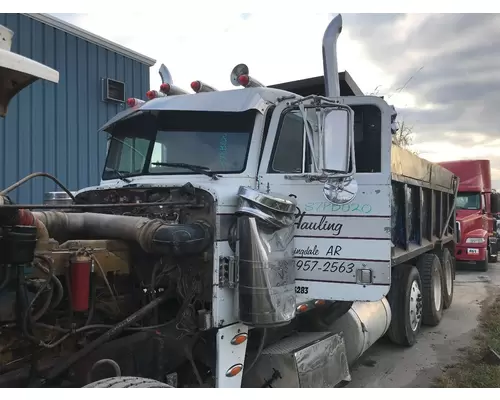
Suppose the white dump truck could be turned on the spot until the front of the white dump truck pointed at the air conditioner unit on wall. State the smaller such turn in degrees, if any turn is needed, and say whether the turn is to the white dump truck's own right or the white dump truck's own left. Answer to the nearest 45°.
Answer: approximately 135° to the white dump truck's own right

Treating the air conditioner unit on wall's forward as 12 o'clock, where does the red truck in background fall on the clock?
The red truck in background is roughly at 10 o'clock from the air conditioner unit on wall.

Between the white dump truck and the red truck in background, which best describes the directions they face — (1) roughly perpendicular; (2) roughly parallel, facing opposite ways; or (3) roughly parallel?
roughly parallel

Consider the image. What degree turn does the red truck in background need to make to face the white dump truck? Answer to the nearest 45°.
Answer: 0° — it already faces it

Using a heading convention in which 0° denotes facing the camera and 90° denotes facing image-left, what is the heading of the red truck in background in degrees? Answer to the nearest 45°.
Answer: approximately 0°

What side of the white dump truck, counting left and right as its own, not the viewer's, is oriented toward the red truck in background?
back

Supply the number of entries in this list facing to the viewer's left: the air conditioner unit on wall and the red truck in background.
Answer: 0

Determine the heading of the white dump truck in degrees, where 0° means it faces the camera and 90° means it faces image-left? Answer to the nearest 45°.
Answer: approximately 45°

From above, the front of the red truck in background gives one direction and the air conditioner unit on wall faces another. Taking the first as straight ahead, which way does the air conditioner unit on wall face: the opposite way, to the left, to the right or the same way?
to the left

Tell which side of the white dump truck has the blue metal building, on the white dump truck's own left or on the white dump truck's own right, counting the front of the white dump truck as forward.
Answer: on the white dump truck's own right

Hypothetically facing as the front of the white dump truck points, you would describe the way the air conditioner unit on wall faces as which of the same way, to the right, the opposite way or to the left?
to the left

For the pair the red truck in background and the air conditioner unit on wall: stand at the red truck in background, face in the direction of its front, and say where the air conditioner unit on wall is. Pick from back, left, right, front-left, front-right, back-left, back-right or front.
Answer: front-right

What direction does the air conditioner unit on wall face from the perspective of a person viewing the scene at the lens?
facing the viewer and to the right of the viewer

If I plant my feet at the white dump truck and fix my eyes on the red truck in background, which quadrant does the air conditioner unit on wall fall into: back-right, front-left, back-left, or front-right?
front-left
